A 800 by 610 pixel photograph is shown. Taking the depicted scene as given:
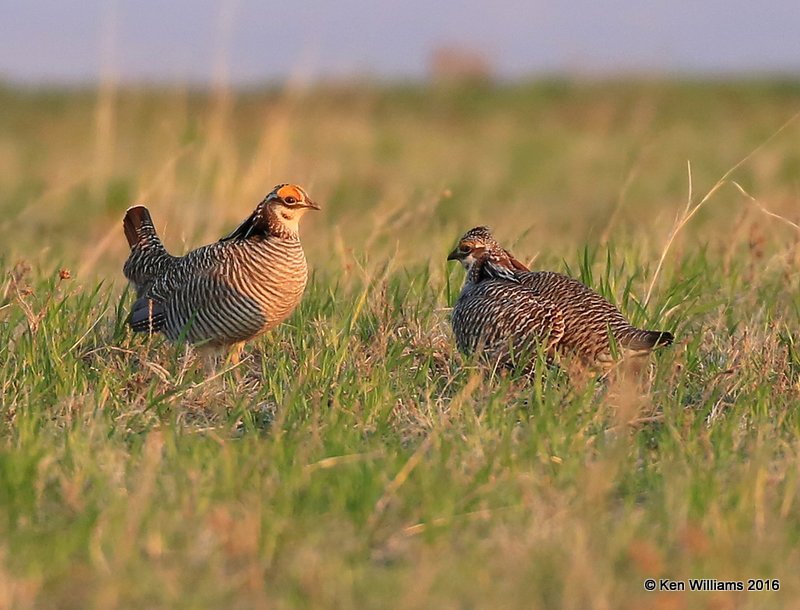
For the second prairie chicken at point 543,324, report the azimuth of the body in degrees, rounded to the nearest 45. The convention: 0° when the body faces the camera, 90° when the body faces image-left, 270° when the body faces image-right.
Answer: approximately 90°

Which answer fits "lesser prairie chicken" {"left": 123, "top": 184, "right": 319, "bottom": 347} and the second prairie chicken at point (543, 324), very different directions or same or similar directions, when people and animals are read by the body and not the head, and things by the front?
very different directions

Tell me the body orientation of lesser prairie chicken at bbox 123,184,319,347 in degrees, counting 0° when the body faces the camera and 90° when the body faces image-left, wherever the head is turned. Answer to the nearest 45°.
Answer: approximately 270°

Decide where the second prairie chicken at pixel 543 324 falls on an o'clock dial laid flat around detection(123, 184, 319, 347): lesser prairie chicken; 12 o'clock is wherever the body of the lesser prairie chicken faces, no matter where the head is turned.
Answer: The second prairie chicken is roughly at 1 o'clock from the lesser prairie chicken.

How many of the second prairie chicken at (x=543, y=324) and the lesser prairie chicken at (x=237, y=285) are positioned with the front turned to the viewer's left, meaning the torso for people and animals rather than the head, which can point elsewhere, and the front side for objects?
1

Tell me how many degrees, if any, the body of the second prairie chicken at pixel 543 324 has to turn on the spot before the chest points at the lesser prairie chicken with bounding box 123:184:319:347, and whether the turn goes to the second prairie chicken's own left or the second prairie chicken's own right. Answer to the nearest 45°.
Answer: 0° — it already faces it
